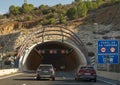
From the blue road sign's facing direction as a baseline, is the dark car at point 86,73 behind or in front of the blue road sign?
in front

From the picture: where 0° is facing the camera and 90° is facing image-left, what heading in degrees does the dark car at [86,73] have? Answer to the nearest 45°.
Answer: approximately 180°

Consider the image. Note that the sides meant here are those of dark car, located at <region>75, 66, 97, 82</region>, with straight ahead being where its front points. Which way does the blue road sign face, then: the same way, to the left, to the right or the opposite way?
the opposite way

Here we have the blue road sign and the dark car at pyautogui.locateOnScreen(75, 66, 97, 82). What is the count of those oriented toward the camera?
1

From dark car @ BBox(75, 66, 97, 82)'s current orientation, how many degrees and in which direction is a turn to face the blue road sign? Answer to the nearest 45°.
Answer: approximately 45° to its right

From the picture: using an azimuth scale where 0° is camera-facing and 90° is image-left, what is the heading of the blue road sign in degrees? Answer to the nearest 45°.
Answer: approximately 0°
